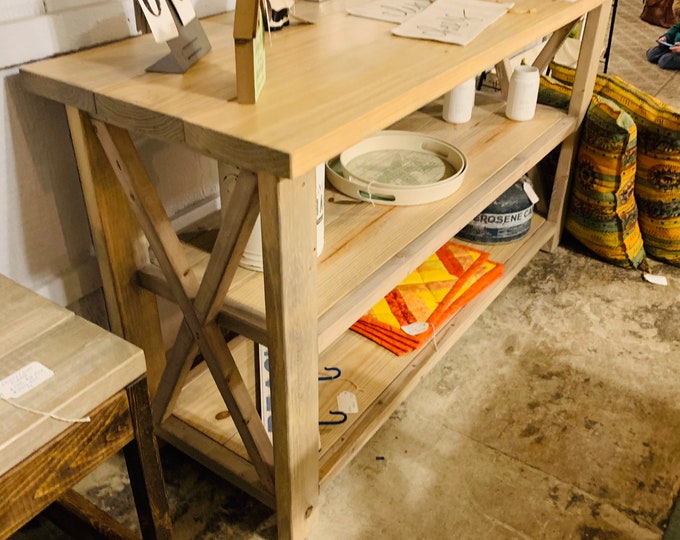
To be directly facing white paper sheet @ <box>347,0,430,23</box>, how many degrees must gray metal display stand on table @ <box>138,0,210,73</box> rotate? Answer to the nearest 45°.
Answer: approximately 90° to its left

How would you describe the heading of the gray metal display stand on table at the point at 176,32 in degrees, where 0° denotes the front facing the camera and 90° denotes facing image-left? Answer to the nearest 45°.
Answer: approximately 315°

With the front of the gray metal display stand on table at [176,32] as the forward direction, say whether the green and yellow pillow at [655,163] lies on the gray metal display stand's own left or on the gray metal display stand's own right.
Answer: on the gray metal display stand's own left

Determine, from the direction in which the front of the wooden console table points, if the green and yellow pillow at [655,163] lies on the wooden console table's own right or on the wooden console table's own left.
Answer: on the wooden console table's own left

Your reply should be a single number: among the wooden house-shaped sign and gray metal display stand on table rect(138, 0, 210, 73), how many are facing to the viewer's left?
0

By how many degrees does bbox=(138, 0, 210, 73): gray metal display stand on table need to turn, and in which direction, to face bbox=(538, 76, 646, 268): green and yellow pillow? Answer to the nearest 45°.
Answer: approximately 90° to its left

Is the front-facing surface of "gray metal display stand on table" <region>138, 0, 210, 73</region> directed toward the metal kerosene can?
no

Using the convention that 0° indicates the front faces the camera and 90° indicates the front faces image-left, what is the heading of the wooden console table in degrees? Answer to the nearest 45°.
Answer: approximately 315°
